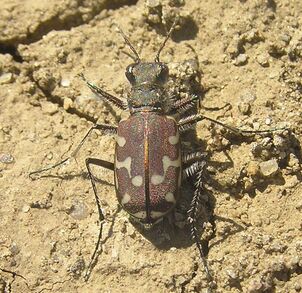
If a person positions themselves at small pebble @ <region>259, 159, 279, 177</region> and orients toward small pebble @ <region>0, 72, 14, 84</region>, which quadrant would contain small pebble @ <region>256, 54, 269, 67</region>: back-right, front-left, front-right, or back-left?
front-right

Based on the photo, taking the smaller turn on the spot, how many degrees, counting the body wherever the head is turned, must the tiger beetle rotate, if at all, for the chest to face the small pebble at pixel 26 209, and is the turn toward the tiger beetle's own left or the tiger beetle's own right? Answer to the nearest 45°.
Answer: approximately 90° to the tiger beetle's own left

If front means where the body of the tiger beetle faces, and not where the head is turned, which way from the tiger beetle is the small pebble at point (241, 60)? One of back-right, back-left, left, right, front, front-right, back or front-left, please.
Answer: front-right

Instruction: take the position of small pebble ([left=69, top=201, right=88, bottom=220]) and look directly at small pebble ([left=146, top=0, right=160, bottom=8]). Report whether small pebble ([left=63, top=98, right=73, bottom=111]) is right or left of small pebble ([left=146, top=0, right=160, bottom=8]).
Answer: left

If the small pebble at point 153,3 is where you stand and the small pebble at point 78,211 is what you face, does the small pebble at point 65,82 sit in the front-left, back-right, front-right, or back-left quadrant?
front-right

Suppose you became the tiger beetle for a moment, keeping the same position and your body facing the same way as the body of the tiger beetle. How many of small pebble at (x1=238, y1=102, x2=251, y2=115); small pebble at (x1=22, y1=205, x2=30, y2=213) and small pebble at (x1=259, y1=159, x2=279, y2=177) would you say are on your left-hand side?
1

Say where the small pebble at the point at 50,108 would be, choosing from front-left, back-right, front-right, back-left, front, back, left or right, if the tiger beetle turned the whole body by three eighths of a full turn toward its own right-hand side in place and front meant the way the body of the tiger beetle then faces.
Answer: back

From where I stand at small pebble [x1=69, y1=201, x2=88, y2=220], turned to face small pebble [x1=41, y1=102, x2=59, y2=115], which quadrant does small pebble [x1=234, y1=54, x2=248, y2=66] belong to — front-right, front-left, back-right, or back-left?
front-right

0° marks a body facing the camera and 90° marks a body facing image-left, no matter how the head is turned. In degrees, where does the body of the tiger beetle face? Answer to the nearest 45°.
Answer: approximately 180°

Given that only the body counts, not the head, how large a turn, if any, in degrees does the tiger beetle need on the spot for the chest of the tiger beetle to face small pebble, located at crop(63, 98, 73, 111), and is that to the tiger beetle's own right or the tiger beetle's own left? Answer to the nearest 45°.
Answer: approximately 45° to the tiger beetle's own left

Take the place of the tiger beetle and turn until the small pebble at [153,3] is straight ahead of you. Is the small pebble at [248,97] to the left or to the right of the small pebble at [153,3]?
right

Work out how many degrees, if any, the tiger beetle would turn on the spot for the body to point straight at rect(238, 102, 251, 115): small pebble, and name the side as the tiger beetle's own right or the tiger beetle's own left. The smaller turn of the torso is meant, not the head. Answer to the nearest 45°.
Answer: approximately 45° to the tiger beetle's own right

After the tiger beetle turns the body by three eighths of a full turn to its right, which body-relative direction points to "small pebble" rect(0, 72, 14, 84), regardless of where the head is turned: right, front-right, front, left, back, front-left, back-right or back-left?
back

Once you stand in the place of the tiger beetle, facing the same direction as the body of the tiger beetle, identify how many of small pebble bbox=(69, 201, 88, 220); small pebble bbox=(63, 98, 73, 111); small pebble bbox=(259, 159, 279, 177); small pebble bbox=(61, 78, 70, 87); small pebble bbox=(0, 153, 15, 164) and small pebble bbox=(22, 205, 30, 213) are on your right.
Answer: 1

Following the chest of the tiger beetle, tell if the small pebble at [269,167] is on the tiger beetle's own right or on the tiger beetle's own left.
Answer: on the tiger beetle's own right

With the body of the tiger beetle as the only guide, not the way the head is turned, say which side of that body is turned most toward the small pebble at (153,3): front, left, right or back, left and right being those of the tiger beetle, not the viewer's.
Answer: front

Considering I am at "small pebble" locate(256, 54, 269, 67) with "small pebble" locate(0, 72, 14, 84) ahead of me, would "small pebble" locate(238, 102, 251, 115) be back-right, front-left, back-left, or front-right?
front-left

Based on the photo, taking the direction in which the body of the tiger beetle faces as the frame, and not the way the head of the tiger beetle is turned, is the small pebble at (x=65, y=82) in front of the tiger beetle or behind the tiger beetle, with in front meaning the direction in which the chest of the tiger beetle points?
in front

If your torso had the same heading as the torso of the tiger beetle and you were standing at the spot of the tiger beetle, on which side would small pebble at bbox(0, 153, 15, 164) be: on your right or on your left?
on your left
